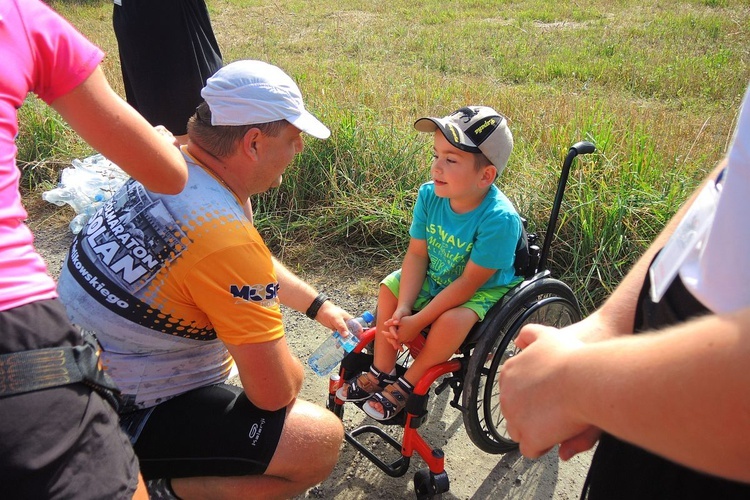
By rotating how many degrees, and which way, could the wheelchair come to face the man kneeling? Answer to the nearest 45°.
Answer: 0° — it already faces them

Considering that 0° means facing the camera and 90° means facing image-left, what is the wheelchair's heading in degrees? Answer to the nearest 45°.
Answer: approximately 45°

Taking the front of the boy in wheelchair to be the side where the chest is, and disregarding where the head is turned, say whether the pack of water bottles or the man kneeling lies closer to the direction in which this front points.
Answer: the man kneeling

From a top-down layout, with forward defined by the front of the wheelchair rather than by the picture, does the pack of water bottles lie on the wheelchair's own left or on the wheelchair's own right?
on the wheelchair's own right

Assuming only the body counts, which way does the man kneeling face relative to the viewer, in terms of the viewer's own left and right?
facing away from the viewer and to the right of the viewer

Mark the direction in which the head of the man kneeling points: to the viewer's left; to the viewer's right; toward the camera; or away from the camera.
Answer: to the viewer's right

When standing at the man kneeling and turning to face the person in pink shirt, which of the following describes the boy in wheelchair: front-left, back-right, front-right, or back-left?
back-left

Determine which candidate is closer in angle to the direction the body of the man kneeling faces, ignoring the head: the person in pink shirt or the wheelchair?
the wheelchair

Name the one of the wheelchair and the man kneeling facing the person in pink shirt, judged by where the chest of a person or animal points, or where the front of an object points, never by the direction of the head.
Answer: the wheelchair

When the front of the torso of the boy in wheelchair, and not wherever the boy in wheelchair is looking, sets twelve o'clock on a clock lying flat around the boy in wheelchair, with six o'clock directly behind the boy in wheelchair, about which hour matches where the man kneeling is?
The man kneeling is roughly at 12 o'clock from the boy in wheelchair.

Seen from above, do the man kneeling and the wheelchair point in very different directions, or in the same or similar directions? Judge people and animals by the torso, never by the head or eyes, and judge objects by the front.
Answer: very different directions
